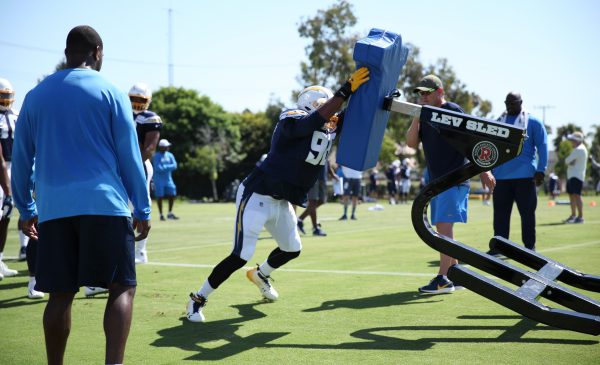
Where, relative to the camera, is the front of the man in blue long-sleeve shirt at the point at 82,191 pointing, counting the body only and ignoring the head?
away from the camera

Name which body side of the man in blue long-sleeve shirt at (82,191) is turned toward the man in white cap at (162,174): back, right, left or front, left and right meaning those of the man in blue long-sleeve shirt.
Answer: front

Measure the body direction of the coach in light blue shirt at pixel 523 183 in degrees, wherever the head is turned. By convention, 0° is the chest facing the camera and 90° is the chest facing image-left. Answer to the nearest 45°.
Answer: approximately 45°

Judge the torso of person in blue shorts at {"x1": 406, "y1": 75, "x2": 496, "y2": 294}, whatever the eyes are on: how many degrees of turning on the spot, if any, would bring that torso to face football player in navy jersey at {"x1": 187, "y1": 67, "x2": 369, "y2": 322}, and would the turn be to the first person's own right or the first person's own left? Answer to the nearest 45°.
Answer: approximately 45° to the first person's own left

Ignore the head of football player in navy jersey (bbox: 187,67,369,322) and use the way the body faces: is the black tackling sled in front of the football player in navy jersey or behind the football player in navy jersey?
in front

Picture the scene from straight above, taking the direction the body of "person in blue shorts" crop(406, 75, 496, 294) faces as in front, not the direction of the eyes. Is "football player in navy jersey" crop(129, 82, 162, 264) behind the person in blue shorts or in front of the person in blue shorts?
in front

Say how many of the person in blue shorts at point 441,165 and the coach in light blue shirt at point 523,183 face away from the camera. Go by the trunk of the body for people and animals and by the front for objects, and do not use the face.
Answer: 0

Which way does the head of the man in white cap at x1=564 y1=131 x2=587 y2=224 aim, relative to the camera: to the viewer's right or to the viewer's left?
to the viewer's left

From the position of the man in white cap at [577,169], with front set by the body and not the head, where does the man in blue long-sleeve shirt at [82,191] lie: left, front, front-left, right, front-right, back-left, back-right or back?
left

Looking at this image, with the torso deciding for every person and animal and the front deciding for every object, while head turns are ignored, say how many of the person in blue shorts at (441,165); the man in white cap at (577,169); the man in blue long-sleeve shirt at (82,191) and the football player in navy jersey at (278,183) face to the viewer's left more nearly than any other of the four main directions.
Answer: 2

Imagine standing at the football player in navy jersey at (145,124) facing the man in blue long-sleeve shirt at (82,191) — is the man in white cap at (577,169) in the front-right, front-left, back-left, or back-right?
back-left

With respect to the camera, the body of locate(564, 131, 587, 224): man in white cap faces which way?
to the viewer's left

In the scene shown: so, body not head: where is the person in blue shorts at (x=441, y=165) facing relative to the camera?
to the viewer's left

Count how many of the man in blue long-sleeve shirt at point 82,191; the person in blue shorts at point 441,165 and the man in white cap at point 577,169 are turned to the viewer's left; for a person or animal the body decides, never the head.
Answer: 2

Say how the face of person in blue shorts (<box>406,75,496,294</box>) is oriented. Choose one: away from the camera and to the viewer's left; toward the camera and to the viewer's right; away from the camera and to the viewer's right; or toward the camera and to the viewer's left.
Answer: toward the camera and to the viewer's left
